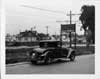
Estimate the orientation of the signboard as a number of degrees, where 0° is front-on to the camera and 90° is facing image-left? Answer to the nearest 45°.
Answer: approximately 0°
